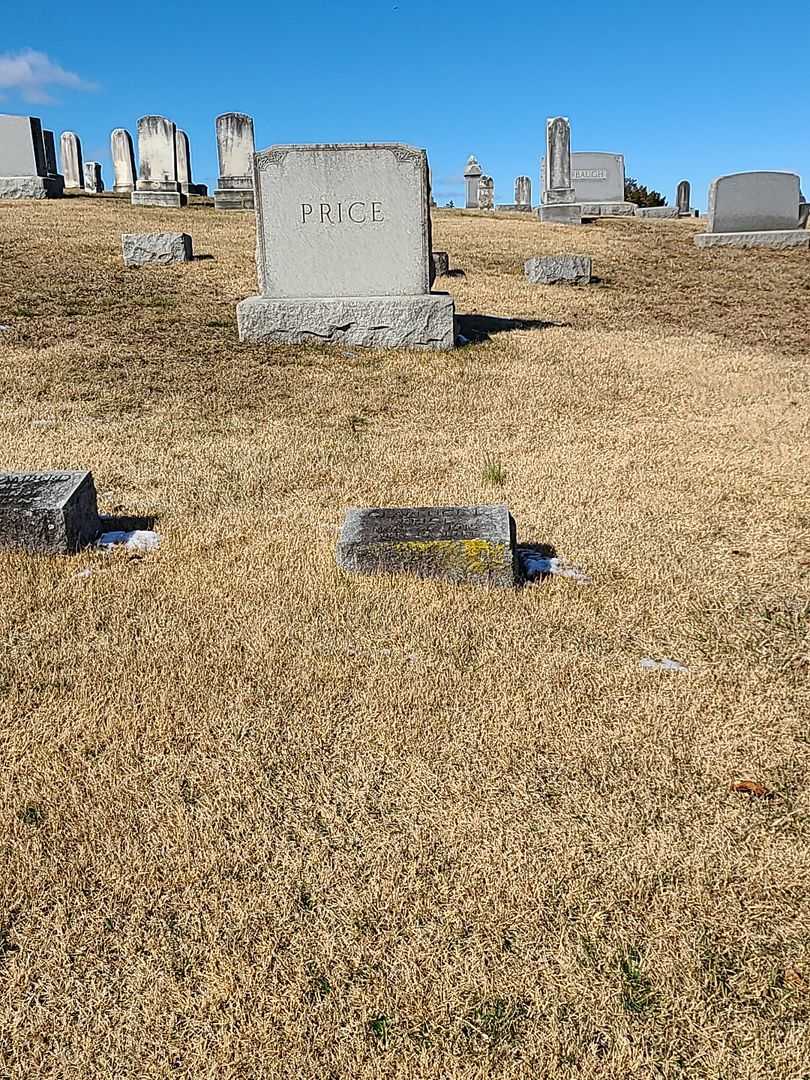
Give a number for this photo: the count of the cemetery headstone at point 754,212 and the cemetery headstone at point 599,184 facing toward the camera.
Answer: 2

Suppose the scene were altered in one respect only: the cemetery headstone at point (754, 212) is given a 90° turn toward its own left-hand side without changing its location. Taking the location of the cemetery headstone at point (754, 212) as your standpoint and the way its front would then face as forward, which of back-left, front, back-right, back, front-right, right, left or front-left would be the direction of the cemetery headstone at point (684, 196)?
left

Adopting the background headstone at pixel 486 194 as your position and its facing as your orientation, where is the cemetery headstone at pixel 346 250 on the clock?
The cemetery headstone is roughly at 12 o'clock from the background headstone.

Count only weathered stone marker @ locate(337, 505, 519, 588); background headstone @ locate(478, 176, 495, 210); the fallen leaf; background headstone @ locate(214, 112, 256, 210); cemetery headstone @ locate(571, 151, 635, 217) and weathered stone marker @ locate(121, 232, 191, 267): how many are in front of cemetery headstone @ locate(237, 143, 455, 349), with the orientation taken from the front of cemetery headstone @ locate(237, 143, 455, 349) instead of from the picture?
2

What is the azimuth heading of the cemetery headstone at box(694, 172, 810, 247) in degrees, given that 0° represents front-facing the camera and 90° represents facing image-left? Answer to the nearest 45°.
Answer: approximately 0°

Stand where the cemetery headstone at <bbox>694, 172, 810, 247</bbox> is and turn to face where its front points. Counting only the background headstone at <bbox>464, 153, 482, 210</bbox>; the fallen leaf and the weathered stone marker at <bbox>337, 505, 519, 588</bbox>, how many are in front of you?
2

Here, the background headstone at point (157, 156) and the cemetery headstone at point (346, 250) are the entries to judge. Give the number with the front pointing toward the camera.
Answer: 2

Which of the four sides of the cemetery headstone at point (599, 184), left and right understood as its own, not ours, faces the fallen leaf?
front
